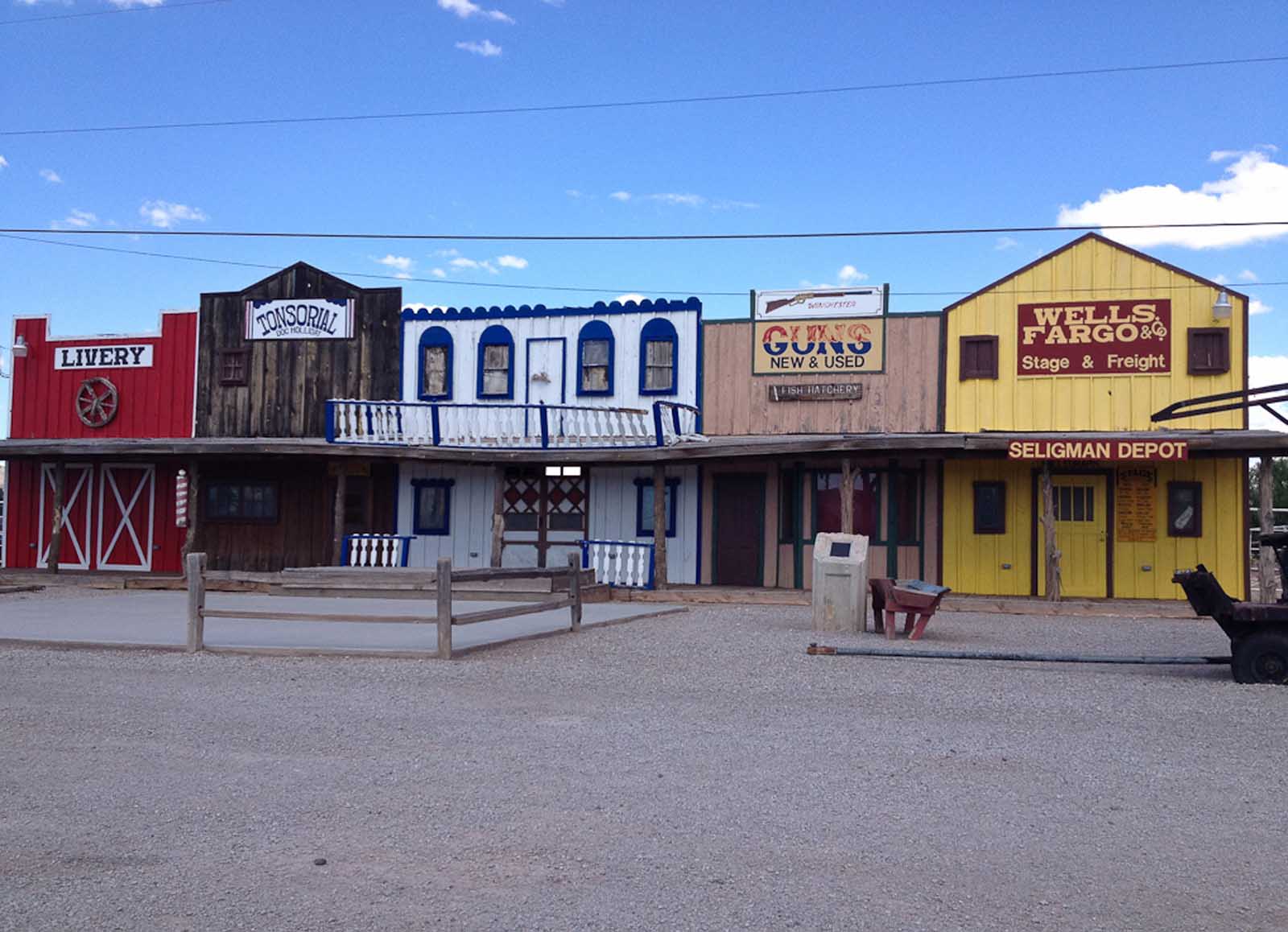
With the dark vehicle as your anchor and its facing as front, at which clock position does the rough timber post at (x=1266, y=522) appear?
The rough timber post is roughly at 3 o'clock from the dark vehicle.

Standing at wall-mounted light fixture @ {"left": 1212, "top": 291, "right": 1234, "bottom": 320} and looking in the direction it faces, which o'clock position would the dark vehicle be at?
The dark vehicle is roughly at 12 o'clock from the wall-mounted light fixture.

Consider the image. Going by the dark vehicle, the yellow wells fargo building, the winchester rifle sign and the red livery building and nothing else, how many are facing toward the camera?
3

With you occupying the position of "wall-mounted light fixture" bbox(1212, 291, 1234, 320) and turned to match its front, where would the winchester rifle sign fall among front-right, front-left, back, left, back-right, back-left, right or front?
right

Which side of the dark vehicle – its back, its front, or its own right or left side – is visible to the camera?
left

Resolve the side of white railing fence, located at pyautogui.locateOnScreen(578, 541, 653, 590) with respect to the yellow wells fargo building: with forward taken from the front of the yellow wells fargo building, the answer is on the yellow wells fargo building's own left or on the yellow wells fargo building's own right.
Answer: on the yellow wells fargo building's own right

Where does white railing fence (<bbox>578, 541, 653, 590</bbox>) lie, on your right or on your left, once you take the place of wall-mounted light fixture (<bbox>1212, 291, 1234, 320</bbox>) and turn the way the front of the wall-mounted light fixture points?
on your right

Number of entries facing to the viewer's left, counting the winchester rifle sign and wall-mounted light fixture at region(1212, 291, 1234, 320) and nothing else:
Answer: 0

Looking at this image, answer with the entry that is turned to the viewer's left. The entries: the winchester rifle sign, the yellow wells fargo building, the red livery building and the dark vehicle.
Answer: the dark vehicle

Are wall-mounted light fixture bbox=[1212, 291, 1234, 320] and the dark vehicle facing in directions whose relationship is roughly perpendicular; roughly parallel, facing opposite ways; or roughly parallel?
roughly perpendicular

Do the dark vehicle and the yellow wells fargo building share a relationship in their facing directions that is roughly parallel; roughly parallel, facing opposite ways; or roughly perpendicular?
roughly perpendicular

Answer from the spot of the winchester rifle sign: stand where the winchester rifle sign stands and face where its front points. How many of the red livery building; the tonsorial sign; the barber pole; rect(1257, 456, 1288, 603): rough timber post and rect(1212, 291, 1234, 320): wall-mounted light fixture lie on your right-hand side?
3

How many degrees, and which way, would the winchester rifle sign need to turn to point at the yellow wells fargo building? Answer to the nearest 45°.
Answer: approximately 90° to its left

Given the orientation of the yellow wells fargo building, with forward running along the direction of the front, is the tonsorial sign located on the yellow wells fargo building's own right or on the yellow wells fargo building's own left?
on the yellow wells fargo building's own right
